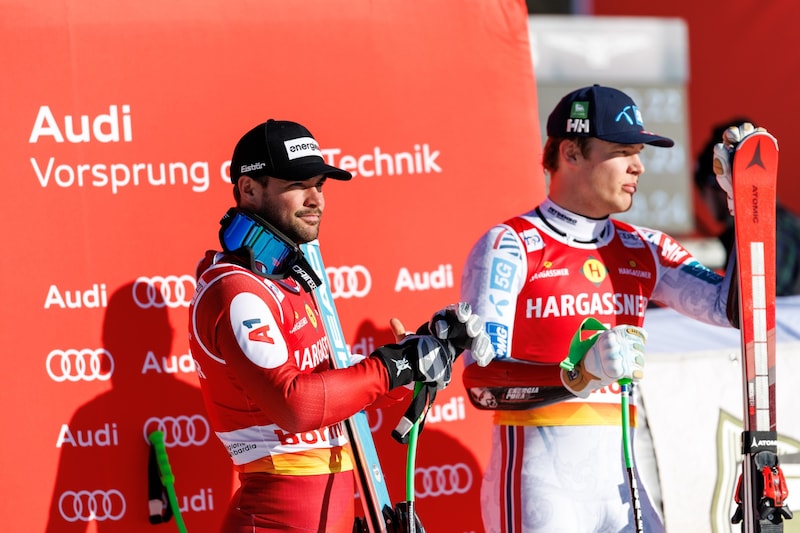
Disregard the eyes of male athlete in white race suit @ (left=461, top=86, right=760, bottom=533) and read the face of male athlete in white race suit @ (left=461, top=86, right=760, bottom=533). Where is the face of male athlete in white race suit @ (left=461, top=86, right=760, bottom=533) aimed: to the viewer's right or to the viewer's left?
to the viewer's right

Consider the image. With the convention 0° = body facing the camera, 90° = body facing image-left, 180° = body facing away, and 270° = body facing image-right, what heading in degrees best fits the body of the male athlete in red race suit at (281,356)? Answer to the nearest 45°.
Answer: approximately 315°

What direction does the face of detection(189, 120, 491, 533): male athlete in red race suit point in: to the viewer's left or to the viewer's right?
to the viewer's right

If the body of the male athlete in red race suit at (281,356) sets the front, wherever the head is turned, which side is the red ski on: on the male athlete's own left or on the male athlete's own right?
on the male athlete's own left
